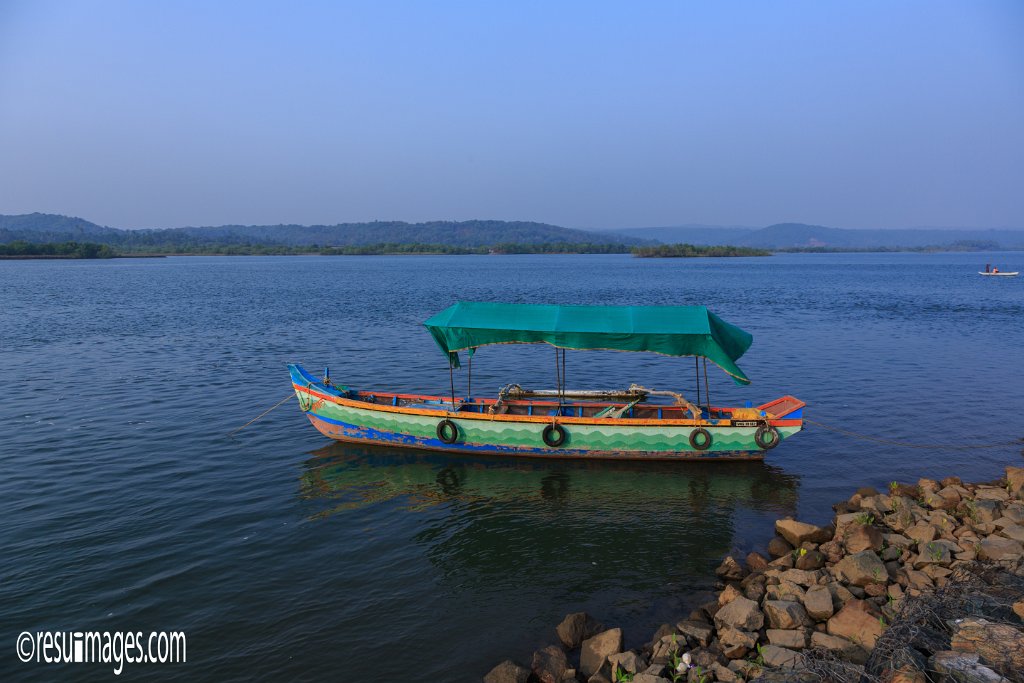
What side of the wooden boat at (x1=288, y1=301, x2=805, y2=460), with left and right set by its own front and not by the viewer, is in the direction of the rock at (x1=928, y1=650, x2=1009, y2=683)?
left

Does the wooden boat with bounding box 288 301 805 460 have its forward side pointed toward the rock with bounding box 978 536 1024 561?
no

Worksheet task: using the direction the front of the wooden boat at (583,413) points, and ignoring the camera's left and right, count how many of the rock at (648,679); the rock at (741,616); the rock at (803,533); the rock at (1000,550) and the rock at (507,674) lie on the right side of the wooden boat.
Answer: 0

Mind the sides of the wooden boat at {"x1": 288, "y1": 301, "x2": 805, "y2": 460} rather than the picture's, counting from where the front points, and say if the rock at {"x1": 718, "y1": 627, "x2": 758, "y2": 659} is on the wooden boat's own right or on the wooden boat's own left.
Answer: on the wooden boat's own left

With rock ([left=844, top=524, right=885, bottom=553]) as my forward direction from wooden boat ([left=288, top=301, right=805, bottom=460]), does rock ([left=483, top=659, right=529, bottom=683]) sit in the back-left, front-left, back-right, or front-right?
front-right

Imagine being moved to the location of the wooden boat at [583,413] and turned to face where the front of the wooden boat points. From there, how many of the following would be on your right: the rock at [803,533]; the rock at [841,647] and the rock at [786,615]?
0

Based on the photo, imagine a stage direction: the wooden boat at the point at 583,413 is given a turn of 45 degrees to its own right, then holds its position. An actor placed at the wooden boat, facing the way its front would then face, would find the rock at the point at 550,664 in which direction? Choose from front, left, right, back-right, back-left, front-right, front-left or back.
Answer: back-left

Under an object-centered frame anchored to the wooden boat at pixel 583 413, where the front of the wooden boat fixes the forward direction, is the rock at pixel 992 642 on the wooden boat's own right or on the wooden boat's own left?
on the wooden boat's own left

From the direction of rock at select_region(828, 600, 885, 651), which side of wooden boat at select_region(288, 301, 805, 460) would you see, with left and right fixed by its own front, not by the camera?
left

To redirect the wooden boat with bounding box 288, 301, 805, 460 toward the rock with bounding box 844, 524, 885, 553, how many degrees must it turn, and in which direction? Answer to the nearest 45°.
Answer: approximately 135° to its left

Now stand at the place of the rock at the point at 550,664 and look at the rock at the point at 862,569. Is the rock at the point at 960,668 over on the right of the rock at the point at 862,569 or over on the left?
right

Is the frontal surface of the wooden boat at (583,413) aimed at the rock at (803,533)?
no

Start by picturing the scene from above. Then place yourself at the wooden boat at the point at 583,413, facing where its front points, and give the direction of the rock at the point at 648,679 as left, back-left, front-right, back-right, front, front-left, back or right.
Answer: left

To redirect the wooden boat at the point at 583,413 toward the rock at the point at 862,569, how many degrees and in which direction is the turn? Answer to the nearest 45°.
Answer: approximately 135° to its left

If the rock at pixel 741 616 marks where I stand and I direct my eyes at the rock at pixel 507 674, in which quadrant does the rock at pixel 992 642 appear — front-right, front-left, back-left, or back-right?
back-left

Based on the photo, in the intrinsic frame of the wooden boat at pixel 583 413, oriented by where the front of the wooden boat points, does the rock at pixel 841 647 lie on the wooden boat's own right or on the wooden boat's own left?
on the wooden boat's own left

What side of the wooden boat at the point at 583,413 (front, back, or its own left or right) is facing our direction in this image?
left

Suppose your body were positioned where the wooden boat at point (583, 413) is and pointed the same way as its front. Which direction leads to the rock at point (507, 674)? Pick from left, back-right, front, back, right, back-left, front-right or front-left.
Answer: left
